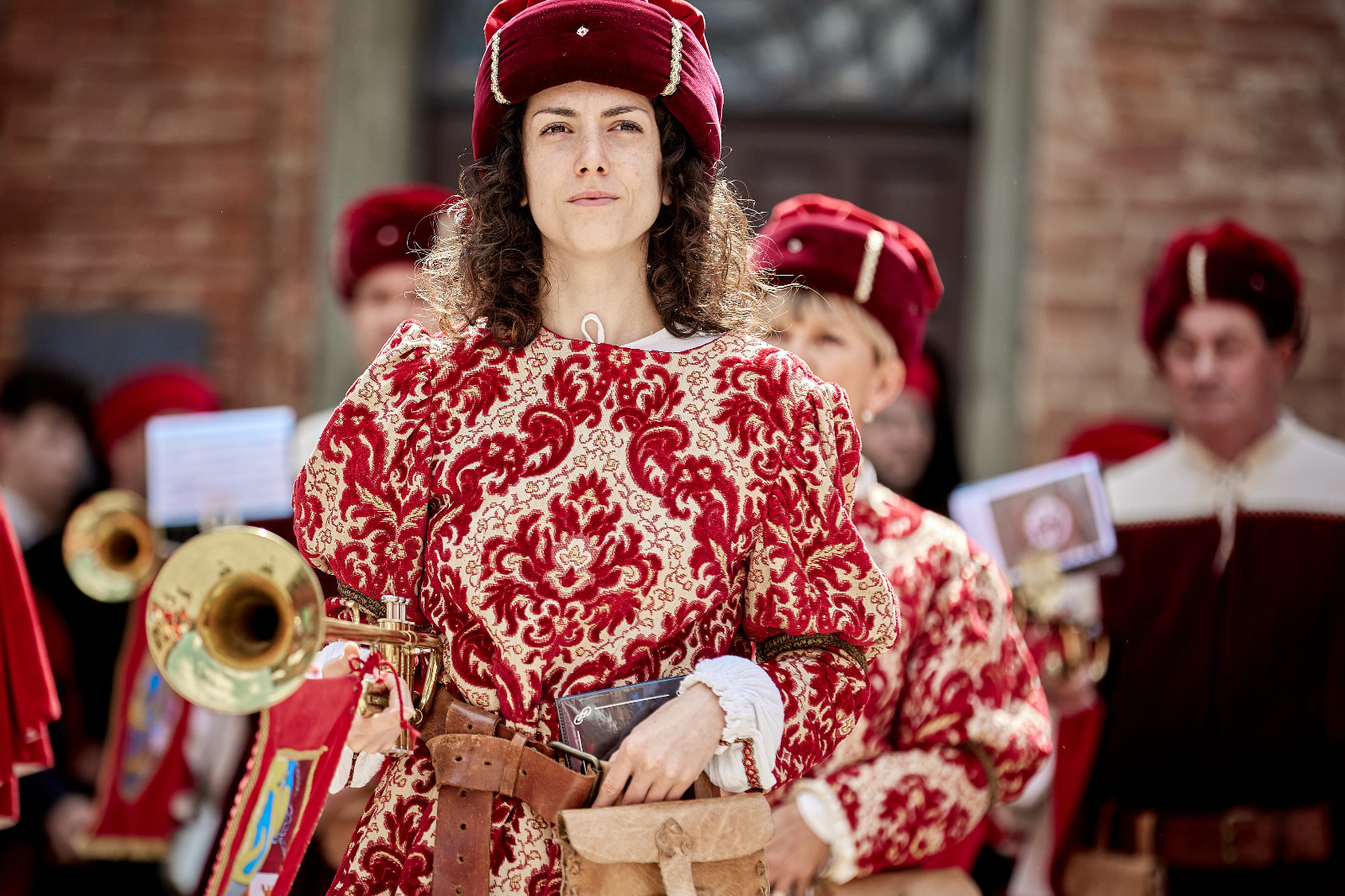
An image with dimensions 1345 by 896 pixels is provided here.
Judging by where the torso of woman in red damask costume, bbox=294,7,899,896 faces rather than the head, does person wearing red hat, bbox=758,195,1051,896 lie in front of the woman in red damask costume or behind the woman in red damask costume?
behind

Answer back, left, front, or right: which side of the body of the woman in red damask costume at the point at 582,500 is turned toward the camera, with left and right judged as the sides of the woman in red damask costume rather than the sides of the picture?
front

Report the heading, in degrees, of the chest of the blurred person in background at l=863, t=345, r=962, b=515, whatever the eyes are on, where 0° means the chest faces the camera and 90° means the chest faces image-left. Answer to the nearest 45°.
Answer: approximately 45°

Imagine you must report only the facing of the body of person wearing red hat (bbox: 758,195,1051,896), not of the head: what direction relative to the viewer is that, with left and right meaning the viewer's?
facing the viewer and to the left of the viewer

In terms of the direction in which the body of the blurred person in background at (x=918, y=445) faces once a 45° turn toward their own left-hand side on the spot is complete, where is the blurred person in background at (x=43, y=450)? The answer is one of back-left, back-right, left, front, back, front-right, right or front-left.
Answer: right

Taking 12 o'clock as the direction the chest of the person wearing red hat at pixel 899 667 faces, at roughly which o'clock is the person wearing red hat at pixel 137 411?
the person wearing red hat at pixel 137 411 is roughly at 3 o'clock from the person wearing red hat at pixel 899 667.

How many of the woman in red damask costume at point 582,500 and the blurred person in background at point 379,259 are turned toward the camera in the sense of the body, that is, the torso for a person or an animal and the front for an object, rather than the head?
2

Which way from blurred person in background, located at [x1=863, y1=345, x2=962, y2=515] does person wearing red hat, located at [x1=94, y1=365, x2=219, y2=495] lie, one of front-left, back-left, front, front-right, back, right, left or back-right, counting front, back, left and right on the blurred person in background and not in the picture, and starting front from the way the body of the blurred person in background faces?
front-right

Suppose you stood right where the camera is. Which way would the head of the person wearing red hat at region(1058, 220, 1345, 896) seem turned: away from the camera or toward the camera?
toward the camera

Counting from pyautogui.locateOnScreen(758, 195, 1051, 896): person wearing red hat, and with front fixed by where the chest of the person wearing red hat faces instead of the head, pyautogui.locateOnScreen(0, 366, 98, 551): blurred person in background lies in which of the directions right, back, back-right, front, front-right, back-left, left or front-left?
right

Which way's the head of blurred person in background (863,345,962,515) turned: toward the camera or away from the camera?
toward the camera

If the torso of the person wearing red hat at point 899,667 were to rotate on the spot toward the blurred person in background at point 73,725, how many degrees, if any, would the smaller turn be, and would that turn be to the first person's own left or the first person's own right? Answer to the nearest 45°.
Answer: approximately 90° to the first person's own right

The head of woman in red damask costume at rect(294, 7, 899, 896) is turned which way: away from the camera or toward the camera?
toward the camera
